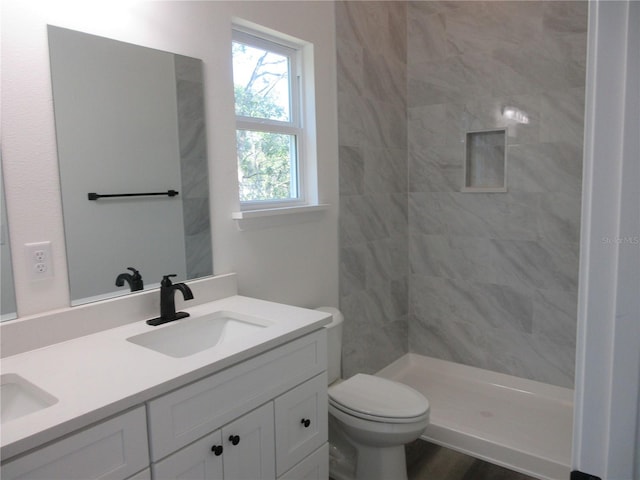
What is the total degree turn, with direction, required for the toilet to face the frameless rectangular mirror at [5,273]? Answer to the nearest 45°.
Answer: approximately 90° to its right

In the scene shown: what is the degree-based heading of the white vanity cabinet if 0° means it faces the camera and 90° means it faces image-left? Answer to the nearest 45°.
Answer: approximately 315°

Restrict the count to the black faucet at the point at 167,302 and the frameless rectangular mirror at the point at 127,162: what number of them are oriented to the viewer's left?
0

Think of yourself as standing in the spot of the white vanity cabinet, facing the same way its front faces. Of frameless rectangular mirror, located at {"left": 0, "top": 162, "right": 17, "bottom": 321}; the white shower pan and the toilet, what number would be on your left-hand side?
2

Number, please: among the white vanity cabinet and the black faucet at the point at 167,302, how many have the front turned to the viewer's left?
0

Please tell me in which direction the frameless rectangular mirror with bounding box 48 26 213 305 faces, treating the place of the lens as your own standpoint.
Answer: facing the viewer and to the right of the viewer
